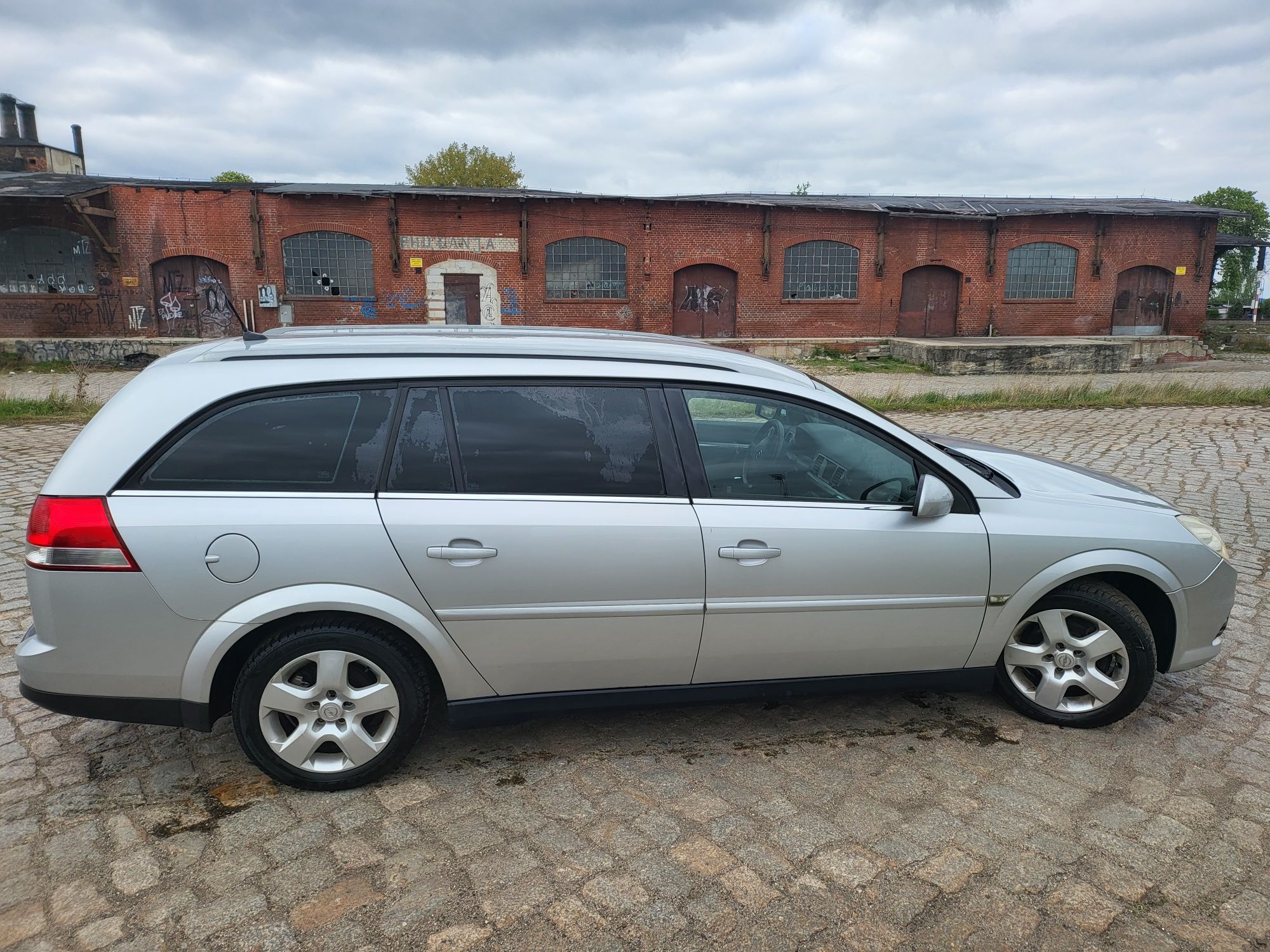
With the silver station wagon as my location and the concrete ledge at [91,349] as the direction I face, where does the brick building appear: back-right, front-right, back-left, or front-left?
front-right

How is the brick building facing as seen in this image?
toward the camera

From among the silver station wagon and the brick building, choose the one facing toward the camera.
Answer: the brick building

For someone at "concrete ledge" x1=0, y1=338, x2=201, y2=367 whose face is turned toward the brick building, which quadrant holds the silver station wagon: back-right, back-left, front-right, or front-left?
front-right

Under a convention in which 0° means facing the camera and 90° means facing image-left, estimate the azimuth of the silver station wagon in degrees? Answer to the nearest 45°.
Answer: approximately 270°

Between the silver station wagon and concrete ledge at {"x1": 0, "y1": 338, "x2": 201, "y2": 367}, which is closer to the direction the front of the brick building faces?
the silver station wagon

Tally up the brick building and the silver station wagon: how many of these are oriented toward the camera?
1

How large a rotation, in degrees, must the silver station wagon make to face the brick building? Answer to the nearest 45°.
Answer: approximately 90° to its left

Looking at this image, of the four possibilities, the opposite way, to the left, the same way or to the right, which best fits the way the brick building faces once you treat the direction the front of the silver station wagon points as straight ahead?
to the right

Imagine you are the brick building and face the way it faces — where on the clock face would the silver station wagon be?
The silver station wagon is roughly at 12 o'clock from the brick building.

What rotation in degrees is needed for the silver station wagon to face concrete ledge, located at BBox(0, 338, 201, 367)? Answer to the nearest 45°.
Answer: approximately 135° to its left
